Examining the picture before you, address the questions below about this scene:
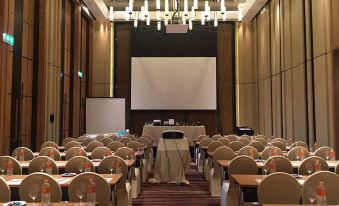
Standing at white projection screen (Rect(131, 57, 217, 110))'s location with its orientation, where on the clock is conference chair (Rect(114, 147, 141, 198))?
The conference chair is roughly at 12 o'clock from the white projection screen.

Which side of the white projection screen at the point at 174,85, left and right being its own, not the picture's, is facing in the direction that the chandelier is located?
front

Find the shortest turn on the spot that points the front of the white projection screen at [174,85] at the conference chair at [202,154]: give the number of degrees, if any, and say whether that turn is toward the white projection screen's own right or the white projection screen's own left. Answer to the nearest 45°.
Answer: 0° — it already faces it

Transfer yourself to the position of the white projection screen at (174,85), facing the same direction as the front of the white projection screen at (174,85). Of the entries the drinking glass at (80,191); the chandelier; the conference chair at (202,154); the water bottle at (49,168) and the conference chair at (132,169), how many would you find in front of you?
5

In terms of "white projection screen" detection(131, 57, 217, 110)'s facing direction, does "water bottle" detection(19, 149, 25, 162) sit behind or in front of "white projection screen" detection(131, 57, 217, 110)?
in front

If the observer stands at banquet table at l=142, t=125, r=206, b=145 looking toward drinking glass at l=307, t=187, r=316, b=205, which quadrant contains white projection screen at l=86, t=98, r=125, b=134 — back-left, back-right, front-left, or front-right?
back-right

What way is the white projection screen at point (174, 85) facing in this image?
toward the camera

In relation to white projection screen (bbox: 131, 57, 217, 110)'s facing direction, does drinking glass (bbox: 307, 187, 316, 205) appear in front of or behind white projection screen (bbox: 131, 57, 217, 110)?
in front

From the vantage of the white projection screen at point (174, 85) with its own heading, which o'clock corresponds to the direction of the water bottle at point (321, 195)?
The water bottle is roughly at 12 o'clock from the white projection screen.

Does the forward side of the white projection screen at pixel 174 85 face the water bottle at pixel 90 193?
yes

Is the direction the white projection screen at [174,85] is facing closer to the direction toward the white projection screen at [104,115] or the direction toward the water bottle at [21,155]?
the water bottle

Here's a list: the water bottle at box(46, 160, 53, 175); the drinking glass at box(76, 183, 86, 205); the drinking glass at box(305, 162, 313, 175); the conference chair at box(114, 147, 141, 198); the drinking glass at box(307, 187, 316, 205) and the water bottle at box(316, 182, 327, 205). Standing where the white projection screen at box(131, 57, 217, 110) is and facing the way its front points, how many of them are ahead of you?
6

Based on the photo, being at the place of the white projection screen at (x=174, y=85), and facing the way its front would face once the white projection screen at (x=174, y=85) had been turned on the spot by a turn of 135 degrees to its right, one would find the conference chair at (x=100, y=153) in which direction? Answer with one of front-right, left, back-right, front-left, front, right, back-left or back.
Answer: back-left

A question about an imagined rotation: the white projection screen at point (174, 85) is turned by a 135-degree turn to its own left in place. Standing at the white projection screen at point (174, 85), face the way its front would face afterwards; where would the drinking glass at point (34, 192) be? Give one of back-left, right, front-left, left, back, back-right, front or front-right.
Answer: back-right

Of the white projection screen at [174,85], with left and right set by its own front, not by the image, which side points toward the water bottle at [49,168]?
front

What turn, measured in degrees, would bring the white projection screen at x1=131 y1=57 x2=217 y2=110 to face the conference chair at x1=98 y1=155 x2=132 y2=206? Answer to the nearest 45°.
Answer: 0° — it already faces it

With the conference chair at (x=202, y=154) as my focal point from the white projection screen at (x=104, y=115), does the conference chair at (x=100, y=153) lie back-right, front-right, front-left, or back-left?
front-right
